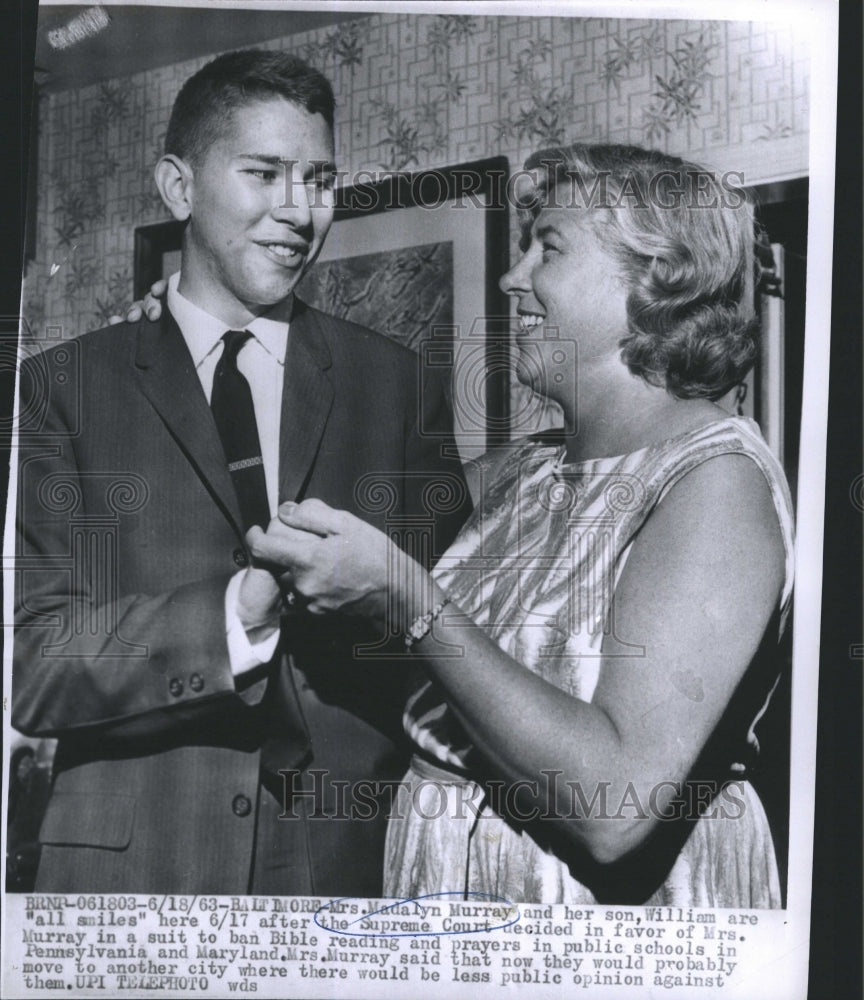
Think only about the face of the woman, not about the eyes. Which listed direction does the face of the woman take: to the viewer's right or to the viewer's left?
to the viewer's left

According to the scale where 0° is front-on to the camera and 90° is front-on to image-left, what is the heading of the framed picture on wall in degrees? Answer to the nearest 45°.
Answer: approximately 45°

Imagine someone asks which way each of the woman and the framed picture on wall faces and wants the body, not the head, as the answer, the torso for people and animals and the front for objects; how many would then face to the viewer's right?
0

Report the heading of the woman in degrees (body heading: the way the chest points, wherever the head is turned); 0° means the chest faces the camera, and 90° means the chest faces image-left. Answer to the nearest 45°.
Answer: approximately 45°
